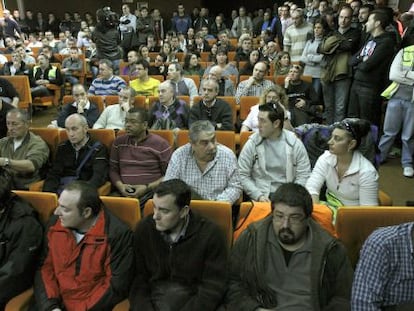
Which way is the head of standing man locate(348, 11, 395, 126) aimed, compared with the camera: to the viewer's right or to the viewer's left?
to the viewer's left

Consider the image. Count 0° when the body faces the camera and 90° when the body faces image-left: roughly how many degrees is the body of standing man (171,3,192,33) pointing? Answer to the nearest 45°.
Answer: approximately 0°

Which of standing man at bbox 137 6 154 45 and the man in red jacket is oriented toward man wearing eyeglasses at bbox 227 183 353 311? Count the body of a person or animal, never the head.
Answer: the standing man

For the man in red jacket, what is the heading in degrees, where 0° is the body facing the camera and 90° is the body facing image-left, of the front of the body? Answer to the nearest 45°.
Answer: approximately 45°

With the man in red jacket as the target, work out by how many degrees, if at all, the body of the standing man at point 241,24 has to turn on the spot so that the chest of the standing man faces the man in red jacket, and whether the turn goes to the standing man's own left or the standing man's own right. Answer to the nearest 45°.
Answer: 0° — they already face them

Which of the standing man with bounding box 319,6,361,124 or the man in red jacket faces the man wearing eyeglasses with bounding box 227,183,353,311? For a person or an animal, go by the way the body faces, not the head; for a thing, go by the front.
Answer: the standing man

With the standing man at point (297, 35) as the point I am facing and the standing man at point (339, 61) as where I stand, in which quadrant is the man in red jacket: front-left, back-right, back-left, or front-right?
back-left

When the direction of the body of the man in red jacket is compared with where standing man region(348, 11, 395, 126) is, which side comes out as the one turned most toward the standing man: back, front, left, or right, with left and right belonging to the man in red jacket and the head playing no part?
back
